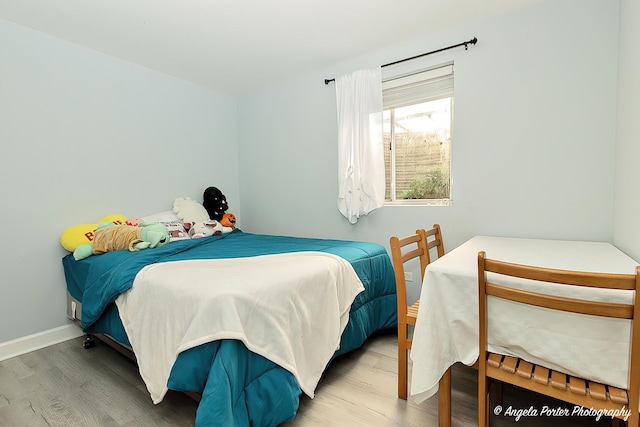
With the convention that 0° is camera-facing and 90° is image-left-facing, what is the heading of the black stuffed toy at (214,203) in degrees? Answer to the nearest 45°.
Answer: approximately 315°

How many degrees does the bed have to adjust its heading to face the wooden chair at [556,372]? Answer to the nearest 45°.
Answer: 0° — it already faces it

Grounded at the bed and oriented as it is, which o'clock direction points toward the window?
The window is roughly at 10 o'clock from the bed.

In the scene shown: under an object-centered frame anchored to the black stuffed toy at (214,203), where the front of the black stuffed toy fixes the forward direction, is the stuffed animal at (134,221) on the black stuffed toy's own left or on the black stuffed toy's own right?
on the black stuffed toy's own right

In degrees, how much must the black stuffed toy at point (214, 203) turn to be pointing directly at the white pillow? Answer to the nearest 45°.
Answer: approximately 90° to its right

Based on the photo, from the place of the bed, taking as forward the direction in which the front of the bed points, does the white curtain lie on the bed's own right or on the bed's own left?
on the bed's own left
